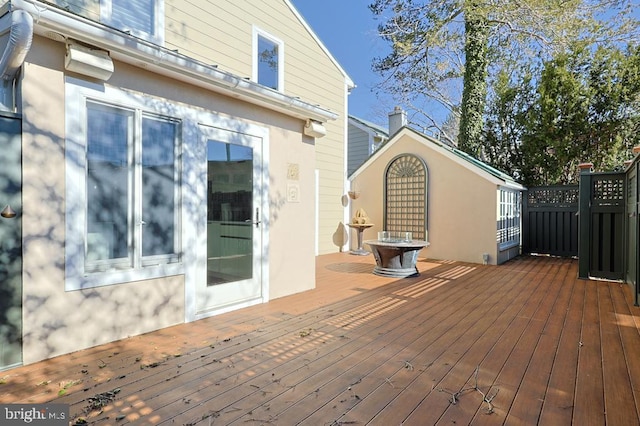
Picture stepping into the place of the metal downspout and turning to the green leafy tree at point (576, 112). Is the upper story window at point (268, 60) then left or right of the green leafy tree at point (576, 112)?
left

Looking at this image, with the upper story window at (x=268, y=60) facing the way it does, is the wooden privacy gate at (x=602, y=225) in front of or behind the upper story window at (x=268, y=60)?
in front

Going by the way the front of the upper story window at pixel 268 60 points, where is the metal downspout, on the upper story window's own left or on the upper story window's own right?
on the upper story window's own right

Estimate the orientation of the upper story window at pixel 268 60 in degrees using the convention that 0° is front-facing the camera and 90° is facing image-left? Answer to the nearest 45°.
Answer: approximately 315°

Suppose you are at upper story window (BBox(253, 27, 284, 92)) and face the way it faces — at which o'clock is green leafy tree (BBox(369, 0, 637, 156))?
The green leafy tree is roughly at 10 o'clock from the upper story window.

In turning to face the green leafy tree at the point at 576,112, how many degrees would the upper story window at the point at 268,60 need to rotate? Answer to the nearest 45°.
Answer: approximately 45° to its left
